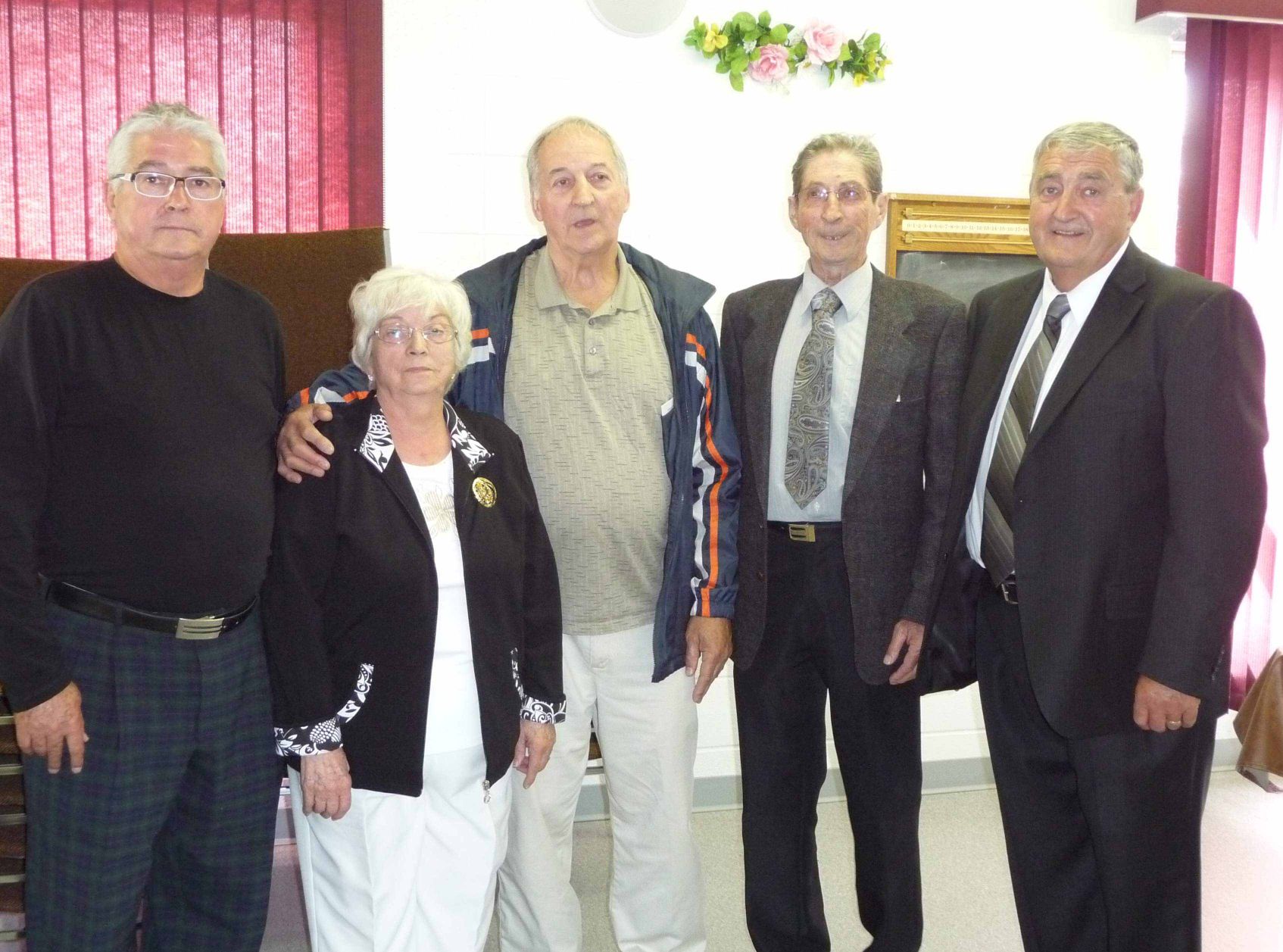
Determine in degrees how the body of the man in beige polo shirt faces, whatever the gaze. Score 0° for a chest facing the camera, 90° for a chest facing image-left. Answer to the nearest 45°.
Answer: approximately 0°

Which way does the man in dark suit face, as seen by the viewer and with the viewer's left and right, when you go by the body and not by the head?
facing the viewer and to the left of the viewer

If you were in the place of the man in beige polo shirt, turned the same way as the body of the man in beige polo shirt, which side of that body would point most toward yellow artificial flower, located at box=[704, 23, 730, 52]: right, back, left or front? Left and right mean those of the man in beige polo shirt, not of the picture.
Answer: back

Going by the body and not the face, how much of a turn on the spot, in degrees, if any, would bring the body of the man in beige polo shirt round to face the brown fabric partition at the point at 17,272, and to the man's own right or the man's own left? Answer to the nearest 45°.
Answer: approximately 135° to the man's own right

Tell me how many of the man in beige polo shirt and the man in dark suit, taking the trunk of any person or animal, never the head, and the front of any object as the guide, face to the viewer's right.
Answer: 0

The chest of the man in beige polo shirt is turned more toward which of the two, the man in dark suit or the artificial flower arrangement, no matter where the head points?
the man in dark suit
